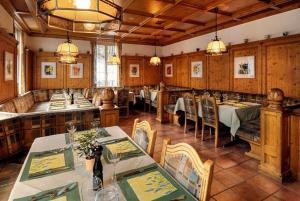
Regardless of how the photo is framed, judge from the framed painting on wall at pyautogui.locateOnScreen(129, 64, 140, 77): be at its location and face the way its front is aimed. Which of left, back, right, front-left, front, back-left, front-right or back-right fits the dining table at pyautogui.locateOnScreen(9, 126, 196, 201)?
front

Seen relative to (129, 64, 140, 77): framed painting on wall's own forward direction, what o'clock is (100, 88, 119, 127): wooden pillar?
The wooden pillar is roughly at 12 o'clock from the framed painting on wall.

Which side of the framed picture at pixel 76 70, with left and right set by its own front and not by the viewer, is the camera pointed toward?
front

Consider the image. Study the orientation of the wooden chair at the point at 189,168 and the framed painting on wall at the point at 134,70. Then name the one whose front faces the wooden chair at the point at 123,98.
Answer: the framed painting on wall

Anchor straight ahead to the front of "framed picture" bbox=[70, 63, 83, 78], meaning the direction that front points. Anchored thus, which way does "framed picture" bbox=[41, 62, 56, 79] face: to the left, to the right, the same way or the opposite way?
the same way

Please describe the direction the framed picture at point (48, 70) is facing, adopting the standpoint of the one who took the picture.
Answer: facing the viewer

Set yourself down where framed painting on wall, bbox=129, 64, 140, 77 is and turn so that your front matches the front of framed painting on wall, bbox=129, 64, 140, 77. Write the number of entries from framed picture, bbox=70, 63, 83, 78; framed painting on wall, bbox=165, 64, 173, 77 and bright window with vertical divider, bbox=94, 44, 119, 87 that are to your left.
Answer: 1

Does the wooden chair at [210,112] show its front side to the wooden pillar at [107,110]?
no

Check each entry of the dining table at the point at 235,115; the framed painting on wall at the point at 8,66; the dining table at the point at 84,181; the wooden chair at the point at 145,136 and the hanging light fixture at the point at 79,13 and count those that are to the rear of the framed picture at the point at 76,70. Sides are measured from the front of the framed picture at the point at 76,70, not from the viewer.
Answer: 0

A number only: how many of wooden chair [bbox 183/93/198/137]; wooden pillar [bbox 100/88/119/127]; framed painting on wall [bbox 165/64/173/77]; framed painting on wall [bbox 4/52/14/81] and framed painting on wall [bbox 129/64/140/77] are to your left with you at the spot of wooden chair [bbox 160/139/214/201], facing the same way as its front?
0

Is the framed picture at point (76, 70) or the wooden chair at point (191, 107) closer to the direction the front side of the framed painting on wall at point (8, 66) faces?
the wooden chair

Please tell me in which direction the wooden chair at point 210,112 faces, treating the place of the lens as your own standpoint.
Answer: facing away from the viewer and to the right of the viewer

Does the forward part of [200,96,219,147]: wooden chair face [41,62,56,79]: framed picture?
no
